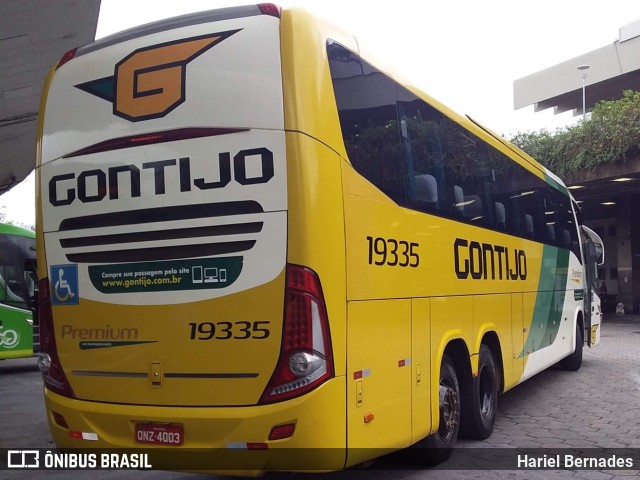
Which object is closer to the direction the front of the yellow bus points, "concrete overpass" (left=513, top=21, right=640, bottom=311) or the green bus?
the concrete overpass

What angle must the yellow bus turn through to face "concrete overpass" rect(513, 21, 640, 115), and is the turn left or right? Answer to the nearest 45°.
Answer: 0° — it already faces it

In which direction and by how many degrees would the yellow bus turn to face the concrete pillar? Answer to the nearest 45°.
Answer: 0° — it already faces it

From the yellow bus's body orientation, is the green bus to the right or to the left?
on its left

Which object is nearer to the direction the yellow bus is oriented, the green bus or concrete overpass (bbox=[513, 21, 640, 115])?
the concrete overpass

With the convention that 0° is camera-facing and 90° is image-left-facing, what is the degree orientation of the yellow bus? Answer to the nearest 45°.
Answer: approximately 225°
